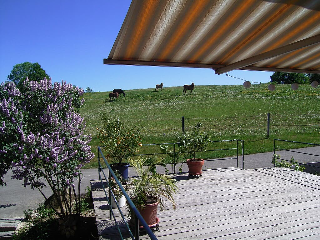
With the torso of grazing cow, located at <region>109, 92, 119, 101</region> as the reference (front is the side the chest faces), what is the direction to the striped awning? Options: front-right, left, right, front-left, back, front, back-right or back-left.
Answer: left

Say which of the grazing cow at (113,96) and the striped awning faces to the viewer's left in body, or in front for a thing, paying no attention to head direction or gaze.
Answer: the grazing cow

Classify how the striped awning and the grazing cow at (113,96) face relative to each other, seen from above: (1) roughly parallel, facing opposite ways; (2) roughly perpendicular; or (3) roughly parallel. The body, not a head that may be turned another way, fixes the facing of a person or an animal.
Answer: roughly perpendicular

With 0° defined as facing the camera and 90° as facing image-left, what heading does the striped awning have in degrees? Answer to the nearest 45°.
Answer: approximately 180°

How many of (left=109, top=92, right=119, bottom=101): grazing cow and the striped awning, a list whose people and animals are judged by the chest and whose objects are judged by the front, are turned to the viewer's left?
1

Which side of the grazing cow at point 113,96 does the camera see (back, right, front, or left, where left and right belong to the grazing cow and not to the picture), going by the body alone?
left

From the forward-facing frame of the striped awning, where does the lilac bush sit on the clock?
The lilac bush is roughly at 10 o'clock from the striped awning.

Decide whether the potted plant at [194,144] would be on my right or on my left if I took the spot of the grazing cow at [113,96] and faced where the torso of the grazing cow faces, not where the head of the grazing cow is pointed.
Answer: on my left

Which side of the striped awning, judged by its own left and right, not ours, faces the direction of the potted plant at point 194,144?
front

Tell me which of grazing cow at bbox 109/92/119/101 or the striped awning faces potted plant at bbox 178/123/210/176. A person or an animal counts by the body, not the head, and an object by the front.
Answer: the striped awning

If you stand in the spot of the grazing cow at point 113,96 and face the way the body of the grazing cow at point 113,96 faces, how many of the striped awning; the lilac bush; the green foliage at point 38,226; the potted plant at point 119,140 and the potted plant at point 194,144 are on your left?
5

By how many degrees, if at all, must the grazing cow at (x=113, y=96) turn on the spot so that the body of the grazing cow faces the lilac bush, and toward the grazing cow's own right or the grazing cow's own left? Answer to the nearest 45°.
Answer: approximately 90° to the grazing cow's own left

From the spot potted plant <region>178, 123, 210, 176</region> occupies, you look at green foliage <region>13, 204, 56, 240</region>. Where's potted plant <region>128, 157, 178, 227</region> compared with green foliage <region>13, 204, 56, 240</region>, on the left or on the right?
left
